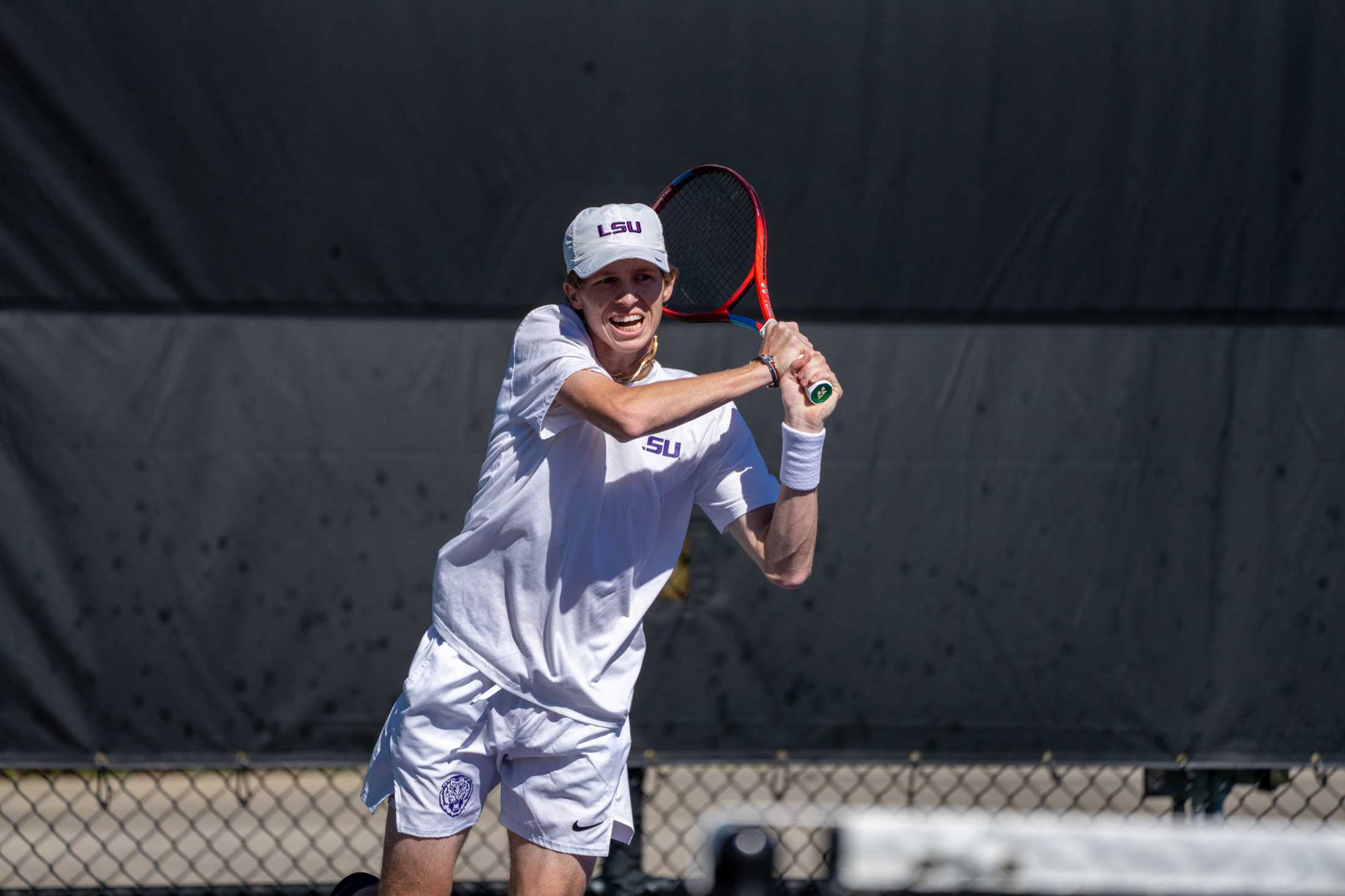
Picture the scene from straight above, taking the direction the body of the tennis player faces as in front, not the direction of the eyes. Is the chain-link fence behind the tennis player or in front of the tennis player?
behind

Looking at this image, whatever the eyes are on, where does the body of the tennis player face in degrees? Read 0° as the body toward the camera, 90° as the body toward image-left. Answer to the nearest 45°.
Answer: approximately 0°
